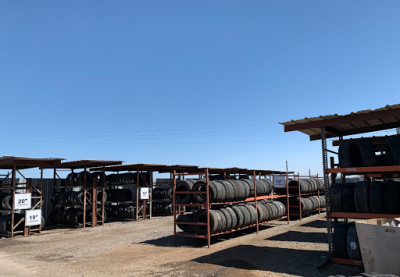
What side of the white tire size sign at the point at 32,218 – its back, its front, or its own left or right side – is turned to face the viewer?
front

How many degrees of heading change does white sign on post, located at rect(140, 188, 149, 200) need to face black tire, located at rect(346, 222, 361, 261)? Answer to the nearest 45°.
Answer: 0° — it already faces it

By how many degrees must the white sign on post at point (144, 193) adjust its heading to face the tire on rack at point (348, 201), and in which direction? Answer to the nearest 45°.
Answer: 0° — it already faces it

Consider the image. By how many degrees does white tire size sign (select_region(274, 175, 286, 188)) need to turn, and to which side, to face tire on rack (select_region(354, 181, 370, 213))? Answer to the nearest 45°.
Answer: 0° — it already faces it

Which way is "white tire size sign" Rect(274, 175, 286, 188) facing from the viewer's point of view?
toward the camera

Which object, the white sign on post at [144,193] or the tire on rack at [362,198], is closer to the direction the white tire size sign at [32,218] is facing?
the tire on rack

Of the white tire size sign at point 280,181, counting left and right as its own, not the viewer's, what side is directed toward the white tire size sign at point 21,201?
right

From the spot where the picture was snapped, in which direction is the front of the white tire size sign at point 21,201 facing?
facing the viewer

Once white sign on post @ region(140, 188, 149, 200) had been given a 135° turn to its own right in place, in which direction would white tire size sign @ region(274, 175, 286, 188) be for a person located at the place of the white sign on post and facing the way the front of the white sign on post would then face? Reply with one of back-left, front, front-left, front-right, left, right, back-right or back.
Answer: back
